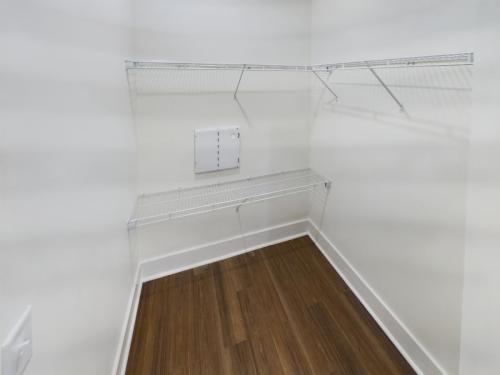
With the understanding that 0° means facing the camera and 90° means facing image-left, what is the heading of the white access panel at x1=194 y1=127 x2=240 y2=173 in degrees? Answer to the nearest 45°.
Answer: approximately 0°

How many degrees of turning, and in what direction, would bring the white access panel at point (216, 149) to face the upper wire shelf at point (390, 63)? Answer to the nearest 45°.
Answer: approximately 45° to its left
